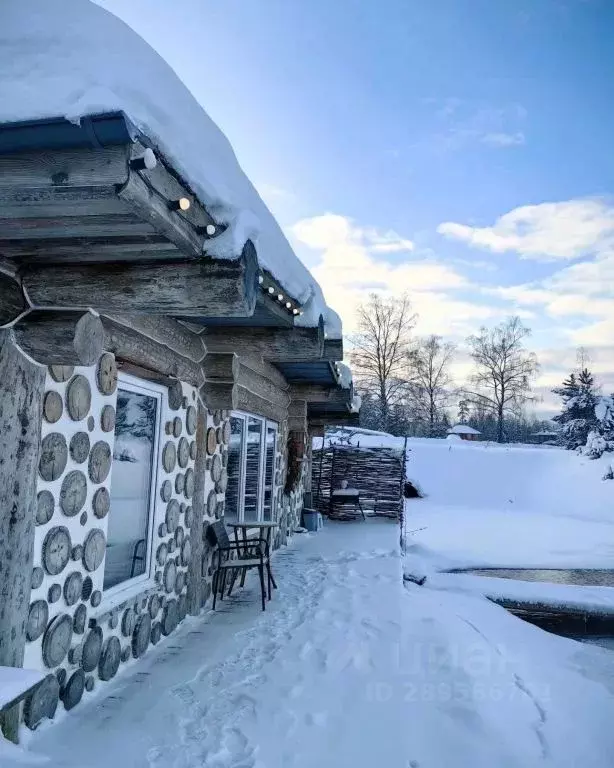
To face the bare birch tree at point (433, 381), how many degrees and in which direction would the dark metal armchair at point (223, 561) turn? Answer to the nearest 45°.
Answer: approximately 45° to its left

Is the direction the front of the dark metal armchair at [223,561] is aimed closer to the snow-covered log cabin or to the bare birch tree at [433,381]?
the bare birch tree

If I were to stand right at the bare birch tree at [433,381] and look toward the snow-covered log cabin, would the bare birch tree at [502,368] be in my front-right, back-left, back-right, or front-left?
back-left

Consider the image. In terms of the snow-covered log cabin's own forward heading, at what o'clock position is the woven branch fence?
The woven branch fence is roughly at 10 o'clock from the snow-covered log cabin.

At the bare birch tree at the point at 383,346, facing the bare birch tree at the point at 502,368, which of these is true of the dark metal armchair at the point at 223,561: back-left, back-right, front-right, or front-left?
back-right

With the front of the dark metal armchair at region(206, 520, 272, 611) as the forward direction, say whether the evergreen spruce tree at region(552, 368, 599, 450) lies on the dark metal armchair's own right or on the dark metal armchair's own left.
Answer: on the dark metal armchair's own left

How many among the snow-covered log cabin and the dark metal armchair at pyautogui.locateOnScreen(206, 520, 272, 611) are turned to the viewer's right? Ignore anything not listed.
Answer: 2

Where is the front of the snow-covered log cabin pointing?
to the viewer's right

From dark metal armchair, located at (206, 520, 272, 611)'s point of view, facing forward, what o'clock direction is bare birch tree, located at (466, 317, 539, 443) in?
The bare birch tree is roughly at 10 o'clock from the dark metal armchair.

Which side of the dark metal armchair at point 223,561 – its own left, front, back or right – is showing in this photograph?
right

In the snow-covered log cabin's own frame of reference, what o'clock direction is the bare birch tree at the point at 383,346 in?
The bare birch tree is roughly at 10 o'clock from the snow-covered log cabin.

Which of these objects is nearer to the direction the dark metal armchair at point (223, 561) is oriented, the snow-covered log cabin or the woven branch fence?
the woven branch fence
